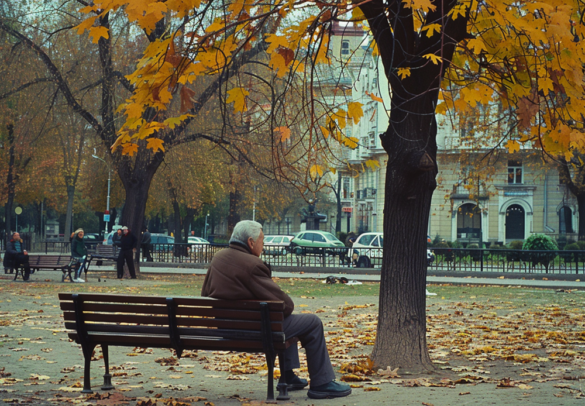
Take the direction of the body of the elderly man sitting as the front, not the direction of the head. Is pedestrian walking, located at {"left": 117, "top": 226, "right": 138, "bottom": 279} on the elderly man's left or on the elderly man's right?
on the elderly man's left

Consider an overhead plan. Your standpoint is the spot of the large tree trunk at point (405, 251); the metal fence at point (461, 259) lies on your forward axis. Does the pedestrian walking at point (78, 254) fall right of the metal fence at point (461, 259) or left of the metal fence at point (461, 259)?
left

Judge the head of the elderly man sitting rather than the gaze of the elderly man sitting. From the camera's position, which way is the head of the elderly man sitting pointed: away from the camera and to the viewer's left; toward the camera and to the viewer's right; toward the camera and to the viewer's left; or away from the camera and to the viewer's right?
away from the camera and to the viewer's right

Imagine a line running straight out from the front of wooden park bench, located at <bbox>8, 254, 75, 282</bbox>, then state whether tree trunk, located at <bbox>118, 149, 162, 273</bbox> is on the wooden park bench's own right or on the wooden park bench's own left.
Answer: on the wooden park bench's own left

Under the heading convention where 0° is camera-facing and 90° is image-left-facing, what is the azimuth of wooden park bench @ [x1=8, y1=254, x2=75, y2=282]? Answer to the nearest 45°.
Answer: approximately 0°

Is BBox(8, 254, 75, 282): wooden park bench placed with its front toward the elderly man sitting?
yes

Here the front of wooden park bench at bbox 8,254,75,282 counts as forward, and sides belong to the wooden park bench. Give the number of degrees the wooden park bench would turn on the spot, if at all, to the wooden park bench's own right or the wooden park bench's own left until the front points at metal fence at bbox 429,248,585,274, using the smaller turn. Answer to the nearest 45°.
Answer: approximately 90° to the wooden park bench's own left

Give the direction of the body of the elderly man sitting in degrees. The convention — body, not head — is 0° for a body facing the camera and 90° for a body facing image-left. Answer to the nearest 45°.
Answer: approximately 225°
